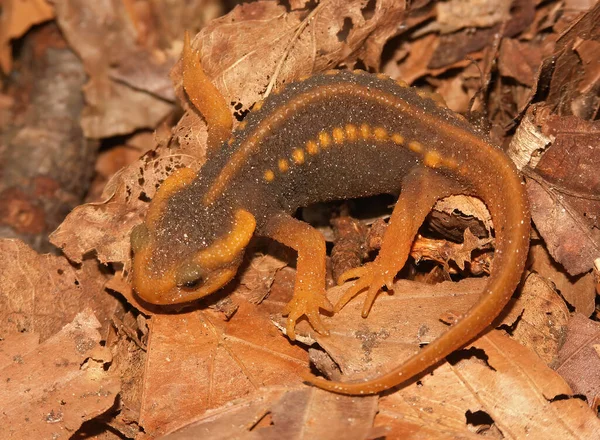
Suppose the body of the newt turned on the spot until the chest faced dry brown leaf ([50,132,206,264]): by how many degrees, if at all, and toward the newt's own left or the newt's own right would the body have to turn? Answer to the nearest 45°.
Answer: approximately 45° to the newt's own right

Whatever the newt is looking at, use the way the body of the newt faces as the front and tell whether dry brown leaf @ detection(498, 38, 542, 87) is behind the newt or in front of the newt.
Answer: behind

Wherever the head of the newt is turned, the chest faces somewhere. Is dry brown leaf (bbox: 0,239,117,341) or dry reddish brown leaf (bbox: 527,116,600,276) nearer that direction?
the dry brown leaf

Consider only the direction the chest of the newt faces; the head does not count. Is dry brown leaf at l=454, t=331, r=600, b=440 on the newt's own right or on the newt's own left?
on the newt's own left

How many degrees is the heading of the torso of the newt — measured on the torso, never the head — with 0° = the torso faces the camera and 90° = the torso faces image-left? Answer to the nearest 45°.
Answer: approximately 45°

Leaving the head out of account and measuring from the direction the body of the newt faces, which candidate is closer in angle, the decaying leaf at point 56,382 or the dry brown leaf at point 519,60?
the decaying leaf

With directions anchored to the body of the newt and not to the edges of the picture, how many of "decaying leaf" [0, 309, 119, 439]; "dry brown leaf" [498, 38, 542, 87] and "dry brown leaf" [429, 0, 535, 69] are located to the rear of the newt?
2

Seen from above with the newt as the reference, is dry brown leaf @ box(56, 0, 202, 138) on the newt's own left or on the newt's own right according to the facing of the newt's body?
on the newt's own right

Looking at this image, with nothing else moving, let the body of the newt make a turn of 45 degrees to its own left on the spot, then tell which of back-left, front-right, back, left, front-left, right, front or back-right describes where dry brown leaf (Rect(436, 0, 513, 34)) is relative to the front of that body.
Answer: back-left
